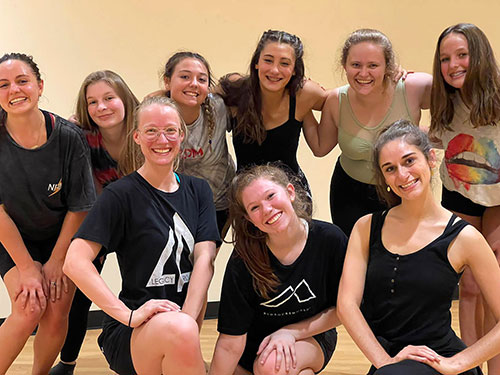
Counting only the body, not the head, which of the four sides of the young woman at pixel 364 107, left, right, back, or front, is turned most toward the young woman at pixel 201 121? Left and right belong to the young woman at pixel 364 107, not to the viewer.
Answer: right

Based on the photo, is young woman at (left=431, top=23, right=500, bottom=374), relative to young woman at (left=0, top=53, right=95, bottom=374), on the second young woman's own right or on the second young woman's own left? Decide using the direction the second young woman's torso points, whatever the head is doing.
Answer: on the second young woman's own left

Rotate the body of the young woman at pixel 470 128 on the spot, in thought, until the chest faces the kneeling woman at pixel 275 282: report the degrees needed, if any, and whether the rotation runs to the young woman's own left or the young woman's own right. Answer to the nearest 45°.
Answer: approximately 45° to the young woman's own right

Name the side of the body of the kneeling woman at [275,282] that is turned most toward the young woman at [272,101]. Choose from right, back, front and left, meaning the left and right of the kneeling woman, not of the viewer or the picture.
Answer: back

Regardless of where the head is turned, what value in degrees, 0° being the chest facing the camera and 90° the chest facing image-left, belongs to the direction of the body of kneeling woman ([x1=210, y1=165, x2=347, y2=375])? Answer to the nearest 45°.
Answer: approximately 0°

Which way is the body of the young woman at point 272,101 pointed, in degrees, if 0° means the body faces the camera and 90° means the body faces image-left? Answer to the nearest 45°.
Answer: approximately 0°
